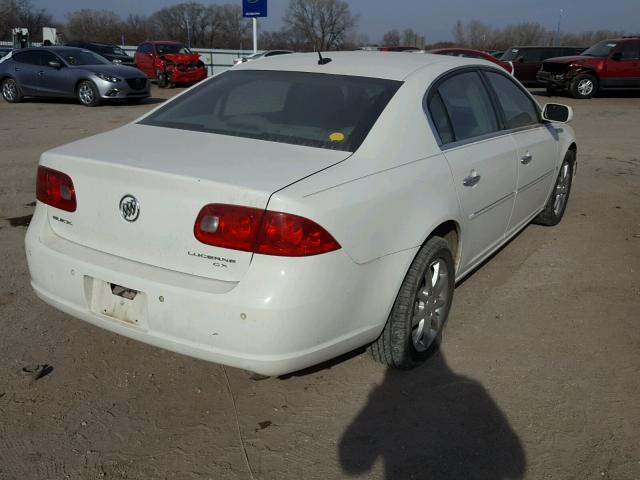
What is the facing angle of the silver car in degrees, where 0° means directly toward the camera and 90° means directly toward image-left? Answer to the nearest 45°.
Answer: approximately 315°

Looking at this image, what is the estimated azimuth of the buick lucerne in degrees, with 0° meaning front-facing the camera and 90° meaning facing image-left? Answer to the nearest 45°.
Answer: approximately 225°

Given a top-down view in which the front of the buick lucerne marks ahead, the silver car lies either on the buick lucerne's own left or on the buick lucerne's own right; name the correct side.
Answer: on the buick lucerne's own left

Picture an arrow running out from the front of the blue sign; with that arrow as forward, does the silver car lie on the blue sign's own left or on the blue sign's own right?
on the blue sign's own right

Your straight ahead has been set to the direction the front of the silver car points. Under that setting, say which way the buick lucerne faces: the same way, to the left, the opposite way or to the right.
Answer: to the left

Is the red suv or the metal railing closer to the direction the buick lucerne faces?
the red suv

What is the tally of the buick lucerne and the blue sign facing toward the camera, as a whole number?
1

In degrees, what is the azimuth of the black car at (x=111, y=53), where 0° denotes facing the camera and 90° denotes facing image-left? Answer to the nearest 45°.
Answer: approximately 315°
